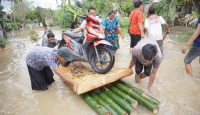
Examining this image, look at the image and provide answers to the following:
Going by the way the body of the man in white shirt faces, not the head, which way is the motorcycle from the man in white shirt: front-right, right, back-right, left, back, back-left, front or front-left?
back-left

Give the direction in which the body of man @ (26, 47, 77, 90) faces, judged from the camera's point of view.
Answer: to the viewer's right

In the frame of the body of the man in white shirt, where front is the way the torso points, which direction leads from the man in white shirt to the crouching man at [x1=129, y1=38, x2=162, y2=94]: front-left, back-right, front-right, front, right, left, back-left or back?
back

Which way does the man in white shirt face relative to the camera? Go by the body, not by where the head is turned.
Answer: away from the camera

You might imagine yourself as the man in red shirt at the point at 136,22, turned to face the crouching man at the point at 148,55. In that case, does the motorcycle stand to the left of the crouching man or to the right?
right

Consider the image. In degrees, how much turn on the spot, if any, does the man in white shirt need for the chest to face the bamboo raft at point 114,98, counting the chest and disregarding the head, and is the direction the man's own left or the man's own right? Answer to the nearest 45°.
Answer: approximately 180°

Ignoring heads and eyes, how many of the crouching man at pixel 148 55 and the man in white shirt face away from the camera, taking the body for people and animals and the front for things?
1

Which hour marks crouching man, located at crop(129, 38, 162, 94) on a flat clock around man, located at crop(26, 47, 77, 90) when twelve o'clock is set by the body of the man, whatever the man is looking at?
The crouching man is roughly at 1 o'clock from the man.
